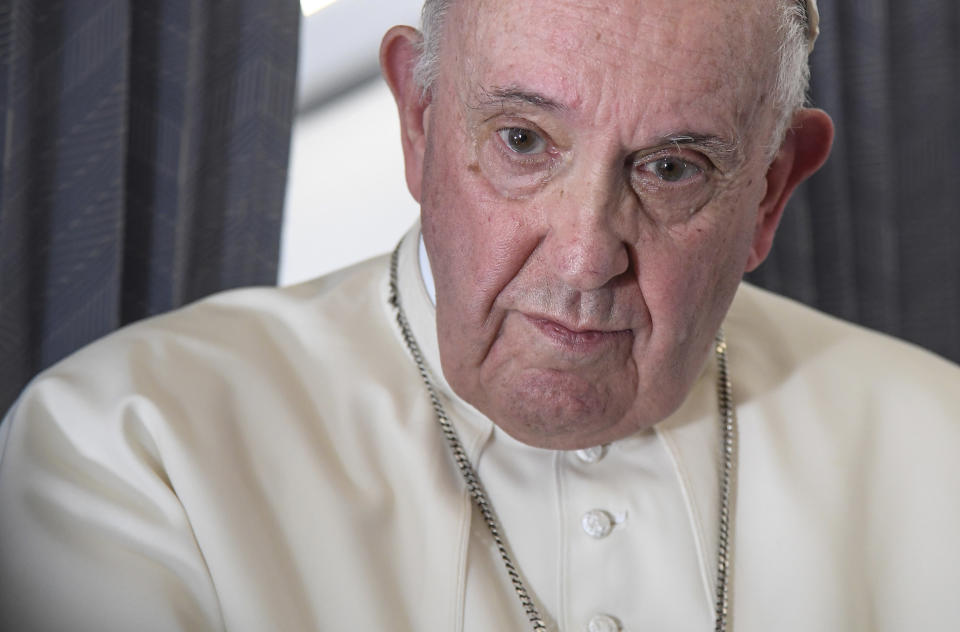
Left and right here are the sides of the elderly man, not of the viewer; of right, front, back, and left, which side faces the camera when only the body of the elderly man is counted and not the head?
front

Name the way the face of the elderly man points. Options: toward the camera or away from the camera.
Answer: toward the camera
